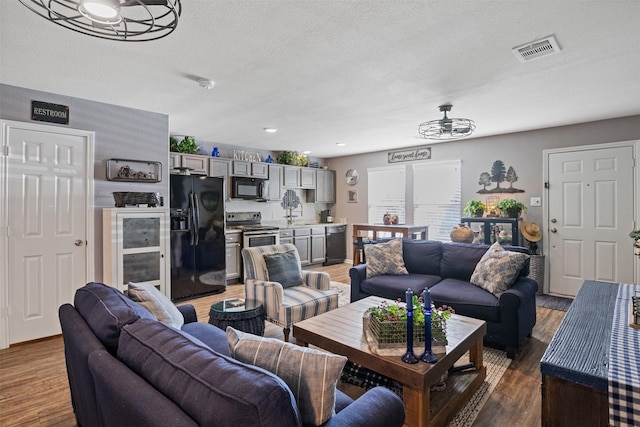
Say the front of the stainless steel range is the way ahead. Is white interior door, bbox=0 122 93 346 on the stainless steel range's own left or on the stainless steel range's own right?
on the stainless steel range's own right

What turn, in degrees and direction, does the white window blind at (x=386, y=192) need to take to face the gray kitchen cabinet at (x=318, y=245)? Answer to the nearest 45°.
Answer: approximately 45° to its right

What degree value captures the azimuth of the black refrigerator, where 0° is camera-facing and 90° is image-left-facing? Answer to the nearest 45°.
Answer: approximately 315°

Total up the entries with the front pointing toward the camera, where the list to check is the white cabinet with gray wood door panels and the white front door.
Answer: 2

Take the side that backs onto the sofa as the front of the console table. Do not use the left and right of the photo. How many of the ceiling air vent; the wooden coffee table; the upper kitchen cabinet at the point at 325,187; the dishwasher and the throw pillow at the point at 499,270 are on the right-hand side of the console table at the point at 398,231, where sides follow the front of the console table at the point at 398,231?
2

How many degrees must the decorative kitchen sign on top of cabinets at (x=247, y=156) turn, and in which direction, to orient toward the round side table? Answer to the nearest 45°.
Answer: approximately 45° to its right

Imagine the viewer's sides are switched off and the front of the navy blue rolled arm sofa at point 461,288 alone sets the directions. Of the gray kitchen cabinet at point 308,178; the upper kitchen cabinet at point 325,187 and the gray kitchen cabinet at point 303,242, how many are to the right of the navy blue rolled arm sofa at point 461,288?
3

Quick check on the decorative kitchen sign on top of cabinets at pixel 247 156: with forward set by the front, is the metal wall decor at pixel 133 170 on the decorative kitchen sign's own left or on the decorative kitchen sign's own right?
on the decorative kitchen sign's own right

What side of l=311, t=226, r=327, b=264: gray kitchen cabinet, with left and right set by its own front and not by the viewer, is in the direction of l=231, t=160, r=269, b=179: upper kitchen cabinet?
right

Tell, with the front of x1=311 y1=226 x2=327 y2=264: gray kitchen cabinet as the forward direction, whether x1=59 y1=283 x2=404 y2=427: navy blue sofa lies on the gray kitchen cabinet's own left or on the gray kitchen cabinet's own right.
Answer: on the gray kitchen cabinet's own right
